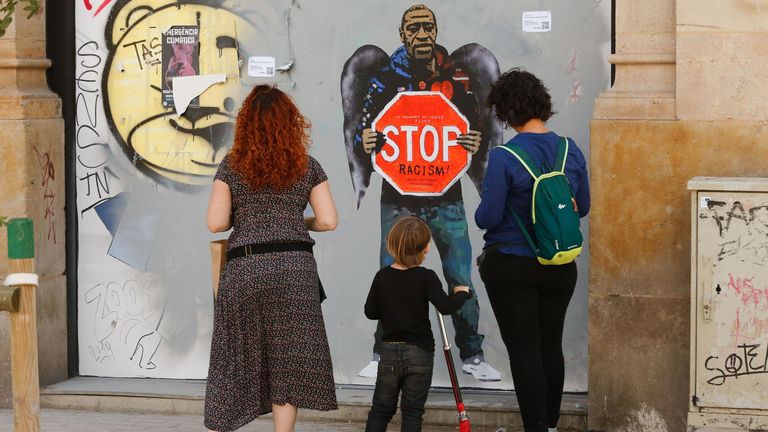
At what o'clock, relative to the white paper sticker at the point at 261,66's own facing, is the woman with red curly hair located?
The woman with red curly hair is roughly at 12 o'clock from the white paper sticker.

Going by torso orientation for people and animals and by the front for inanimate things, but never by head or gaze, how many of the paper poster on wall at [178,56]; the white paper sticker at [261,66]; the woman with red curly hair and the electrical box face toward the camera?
3

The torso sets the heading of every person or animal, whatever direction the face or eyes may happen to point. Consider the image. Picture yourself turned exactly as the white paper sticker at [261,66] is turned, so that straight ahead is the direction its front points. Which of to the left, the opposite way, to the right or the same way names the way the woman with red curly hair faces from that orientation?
the opposite way

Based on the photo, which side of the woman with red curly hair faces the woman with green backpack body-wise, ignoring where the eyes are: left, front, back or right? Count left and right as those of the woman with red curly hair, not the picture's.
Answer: right

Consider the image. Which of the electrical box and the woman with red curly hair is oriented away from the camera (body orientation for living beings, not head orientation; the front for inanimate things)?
the woman with red curly hair

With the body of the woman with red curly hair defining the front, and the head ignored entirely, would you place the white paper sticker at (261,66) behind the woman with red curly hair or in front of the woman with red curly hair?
in front

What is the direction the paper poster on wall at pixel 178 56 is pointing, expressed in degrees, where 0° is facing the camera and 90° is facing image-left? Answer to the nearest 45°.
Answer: approximately 0°

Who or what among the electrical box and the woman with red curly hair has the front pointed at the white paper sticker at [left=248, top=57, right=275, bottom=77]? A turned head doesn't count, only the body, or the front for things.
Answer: the woman with red curly hair

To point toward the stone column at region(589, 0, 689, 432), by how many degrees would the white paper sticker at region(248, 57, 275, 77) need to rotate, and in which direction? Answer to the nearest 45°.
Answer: approximately 45° to its left

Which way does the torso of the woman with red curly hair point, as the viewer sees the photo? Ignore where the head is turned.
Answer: away from the camera
